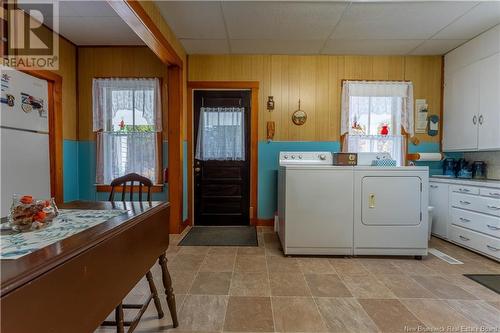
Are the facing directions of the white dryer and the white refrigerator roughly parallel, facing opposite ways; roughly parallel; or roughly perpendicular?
roughly perpendicular

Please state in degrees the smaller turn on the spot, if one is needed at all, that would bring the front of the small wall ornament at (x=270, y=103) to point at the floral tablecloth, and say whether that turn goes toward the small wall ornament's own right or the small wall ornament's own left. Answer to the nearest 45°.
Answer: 0° — it already faces it

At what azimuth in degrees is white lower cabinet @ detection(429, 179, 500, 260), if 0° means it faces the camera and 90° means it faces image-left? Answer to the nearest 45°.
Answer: approximately 45°

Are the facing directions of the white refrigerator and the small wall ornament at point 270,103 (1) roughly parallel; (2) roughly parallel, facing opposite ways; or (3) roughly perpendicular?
roughly perpendicular

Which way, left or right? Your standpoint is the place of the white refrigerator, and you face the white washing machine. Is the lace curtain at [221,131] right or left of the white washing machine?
left

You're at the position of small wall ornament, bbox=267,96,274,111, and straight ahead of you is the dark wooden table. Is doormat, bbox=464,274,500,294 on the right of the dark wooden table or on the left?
left

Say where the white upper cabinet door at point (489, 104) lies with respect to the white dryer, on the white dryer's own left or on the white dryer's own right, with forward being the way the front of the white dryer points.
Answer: on the white dryer's own left

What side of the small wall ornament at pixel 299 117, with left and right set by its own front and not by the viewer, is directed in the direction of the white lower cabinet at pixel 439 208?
left

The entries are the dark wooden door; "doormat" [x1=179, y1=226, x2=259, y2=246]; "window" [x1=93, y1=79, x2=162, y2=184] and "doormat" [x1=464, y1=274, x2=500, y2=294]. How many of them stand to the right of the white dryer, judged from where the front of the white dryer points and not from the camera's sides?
3

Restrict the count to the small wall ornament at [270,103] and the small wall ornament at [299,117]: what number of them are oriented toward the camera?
2

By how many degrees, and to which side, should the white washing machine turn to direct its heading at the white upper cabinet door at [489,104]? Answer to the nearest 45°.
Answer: approximately 135° to its left

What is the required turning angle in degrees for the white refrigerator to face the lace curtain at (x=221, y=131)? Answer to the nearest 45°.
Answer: approximately 45° to its left
